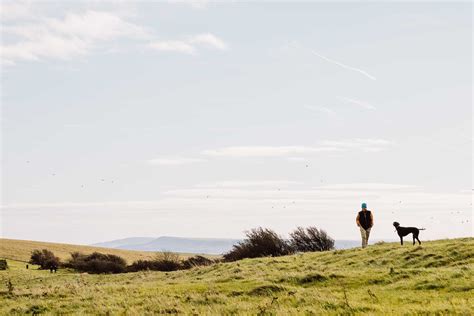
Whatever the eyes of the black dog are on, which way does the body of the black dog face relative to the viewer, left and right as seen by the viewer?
facing to the left of the viewer

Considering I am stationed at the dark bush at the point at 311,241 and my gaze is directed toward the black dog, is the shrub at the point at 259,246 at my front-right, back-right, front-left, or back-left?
back-right

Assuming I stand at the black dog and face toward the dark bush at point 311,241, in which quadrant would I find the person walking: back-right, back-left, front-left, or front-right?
front-left

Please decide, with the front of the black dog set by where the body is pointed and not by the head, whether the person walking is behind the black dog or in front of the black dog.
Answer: in front

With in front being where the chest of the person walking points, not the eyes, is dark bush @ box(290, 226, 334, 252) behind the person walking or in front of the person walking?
behind

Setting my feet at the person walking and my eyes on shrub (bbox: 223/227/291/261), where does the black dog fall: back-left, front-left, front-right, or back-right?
back-right

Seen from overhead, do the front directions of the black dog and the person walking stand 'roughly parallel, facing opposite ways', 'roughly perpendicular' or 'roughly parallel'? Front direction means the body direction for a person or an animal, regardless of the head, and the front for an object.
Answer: roughly perpendicular

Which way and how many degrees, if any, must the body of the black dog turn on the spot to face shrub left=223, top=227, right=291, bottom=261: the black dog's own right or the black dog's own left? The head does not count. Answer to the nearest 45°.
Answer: approximately 45° to the black dog's own right
